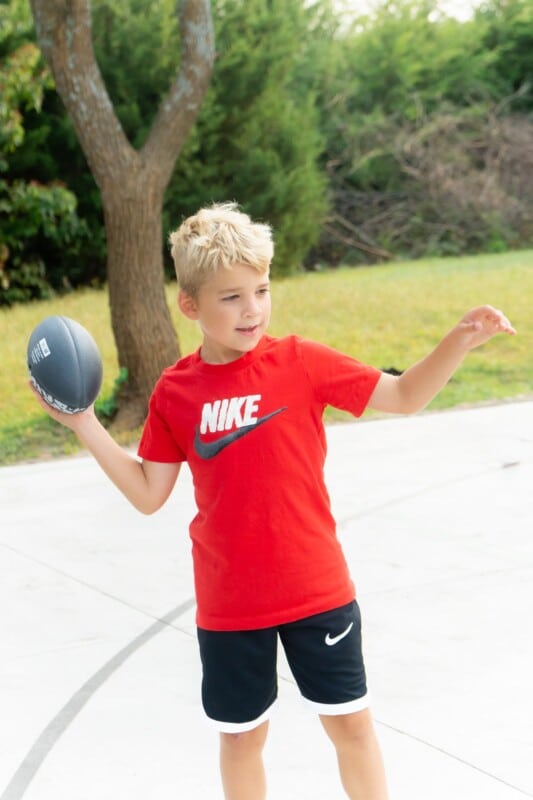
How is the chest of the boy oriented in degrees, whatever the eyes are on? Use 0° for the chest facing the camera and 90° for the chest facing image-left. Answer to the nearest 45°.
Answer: approximately 0°

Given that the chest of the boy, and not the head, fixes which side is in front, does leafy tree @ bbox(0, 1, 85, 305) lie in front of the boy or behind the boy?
behind

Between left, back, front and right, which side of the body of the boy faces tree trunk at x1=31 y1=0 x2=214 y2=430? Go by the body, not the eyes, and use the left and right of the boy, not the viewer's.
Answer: back

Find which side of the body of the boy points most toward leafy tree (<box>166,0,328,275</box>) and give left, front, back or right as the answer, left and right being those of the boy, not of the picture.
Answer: back

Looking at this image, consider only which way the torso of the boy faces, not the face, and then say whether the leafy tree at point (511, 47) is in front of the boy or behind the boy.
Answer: behind
